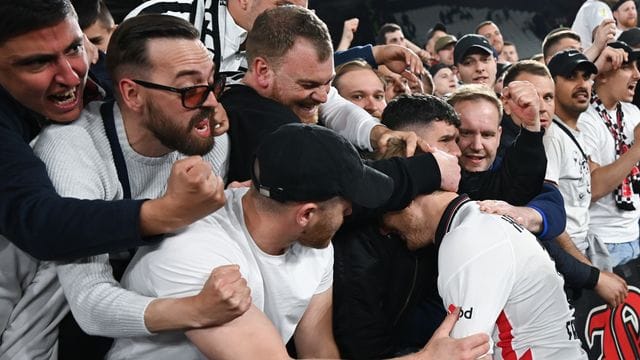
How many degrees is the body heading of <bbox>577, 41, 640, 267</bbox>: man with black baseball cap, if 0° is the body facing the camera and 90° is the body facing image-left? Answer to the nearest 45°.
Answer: approximately 315°

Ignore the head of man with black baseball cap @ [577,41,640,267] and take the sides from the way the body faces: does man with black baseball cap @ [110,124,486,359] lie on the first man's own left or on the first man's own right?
on the first man's own right

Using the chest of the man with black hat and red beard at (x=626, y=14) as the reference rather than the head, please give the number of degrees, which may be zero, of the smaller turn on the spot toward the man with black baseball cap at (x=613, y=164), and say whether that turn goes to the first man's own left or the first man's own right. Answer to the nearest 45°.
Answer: approximately 45° to the first man's own right

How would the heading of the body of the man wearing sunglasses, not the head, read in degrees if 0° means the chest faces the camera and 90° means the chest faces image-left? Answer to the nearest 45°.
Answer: approximately 315°

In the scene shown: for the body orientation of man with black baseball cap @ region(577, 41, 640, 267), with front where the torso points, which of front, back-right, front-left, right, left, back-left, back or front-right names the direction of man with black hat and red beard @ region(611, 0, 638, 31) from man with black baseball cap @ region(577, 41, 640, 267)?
back-left

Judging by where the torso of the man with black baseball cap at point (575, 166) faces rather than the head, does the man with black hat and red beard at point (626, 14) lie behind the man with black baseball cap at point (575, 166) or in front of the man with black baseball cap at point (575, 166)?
behind

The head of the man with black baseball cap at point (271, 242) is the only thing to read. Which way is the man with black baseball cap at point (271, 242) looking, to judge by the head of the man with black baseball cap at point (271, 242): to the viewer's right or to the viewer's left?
to the viewer's right

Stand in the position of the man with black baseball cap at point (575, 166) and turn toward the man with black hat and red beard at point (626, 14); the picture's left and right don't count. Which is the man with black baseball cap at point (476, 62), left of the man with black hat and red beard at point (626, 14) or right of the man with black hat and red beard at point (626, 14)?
left

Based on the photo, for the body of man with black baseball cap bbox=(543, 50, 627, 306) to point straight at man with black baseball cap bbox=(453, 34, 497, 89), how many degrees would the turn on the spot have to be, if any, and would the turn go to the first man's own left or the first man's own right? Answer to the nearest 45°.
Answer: approximately 180°
